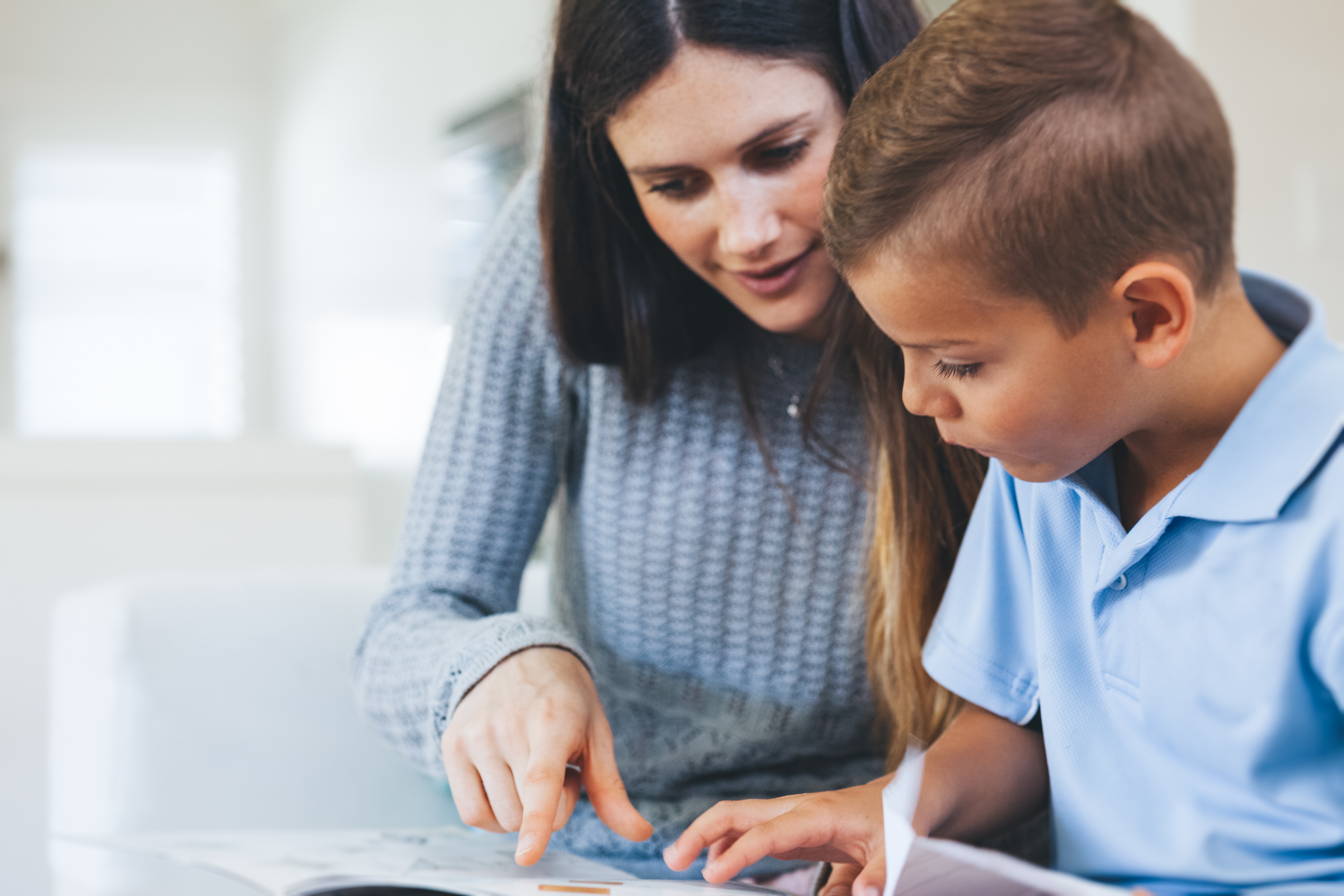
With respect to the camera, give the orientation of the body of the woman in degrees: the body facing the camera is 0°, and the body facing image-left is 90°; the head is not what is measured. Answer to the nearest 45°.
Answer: approximately 0°

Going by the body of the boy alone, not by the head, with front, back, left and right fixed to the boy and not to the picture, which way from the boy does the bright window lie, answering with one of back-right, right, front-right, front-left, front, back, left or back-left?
right

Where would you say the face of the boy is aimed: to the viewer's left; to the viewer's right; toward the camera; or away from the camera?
to the viewer's left

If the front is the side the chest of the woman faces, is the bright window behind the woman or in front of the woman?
behind

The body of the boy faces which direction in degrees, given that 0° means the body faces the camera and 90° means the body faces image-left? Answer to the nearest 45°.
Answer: approximately 45°

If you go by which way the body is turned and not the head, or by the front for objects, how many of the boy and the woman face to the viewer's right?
0
